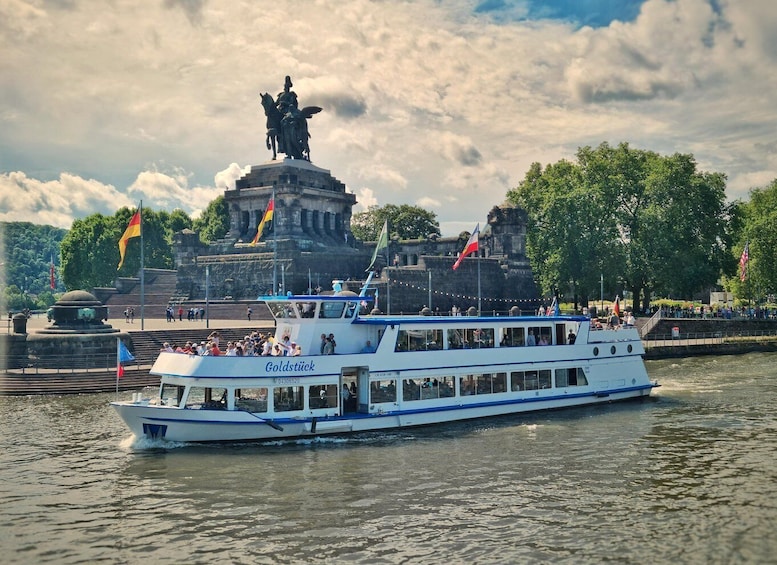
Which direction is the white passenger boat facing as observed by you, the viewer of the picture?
facing the viewer and to the left of the viewer

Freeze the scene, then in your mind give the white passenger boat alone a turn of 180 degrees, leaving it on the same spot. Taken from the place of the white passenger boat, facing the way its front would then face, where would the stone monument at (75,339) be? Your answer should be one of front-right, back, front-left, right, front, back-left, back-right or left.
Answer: left
